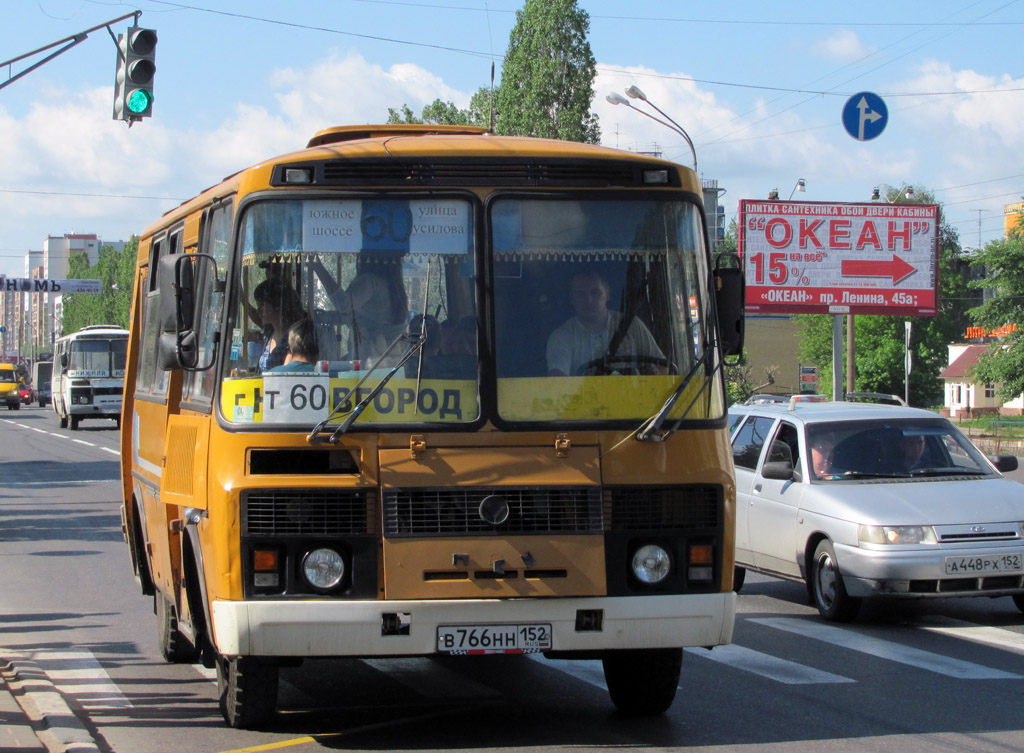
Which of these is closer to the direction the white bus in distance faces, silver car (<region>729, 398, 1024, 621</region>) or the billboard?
the silver car

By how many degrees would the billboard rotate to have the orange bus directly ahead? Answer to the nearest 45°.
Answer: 0° — it already faces it

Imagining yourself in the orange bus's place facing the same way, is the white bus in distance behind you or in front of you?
behind

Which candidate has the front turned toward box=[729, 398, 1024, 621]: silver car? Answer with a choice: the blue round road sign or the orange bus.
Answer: the blue round road sign

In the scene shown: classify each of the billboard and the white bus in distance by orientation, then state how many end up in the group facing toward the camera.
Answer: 2

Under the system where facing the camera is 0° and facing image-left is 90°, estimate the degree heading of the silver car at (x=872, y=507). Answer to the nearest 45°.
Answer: approximately 315°

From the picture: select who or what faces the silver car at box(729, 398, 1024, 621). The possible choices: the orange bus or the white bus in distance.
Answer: the white bus in distance

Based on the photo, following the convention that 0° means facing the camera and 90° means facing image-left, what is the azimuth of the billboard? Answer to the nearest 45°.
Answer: approximately 0°

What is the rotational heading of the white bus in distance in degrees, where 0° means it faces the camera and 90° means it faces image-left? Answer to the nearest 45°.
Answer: approximately 0°

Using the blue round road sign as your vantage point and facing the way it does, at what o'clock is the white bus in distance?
The white bus in distance is roughly at 4 o'clock from the blue round road sign.

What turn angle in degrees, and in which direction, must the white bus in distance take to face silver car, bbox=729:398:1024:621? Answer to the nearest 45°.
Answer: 0° — it already faces it

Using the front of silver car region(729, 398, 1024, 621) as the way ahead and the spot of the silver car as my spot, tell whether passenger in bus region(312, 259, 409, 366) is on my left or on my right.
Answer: on my right
